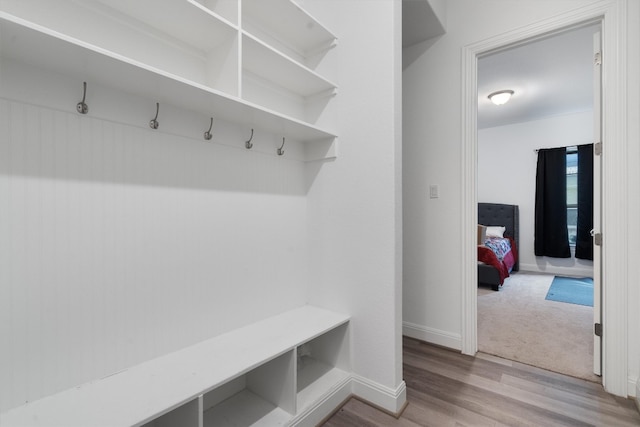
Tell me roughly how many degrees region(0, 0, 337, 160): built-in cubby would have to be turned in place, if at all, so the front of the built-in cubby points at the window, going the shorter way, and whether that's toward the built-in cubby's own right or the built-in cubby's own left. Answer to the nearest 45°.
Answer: approximately 45° to the built-in cubby's own left

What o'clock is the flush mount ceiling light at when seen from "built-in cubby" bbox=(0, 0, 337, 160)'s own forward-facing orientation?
The flush mount ceiling light is roughly at 10 o'clock from the built-in cubby.

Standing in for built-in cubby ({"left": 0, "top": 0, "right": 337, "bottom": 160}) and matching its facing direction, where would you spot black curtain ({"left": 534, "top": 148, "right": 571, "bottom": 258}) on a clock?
The black curtain is roughly at 10 o'clock from the built-in cubby.

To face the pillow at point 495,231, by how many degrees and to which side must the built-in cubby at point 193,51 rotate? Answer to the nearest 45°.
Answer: approximately 45° to its left

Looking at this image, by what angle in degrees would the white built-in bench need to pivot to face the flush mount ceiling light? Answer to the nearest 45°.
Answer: approximately 45° to its left

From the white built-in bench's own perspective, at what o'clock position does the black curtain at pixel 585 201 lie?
The black curtain is roughly at 10 o'clock from the white built-in bench.

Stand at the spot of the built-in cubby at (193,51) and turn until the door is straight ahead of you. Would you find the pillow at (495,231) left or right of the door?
left

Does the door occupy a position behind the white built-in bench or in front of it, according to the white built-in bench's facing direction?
in front

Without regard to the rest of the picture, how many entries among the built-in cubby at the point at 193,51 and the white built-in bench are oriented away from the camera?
0

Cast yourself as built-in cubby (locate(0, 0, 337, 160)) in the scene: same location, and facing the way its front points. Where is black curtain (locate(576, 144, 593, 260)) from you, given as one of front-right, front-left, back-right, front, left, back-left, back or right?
front-left

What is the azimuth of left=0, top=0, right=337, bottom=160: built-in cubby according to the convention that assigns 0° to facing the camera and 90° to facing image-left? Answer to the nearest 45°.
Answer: approximately 315°
